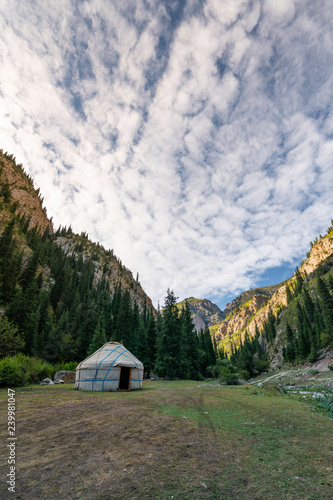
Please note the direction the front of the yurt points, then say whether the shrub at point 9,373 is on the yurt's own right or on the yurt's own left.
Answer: on the yurt's own right

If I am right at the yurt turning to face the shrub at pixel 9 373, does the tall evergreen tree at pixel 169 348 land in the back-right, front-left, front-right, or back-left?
back-right

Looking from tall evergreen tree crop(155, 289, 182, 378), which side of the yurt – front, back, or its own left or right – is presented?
left

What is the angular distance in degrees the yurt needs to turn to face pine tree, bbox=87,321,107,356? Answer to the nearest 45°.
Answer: approximately 135° to its left

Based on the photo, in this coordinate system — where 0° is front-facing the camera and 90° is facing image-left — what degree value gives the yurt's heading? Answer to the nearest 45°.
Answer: approximately 315°

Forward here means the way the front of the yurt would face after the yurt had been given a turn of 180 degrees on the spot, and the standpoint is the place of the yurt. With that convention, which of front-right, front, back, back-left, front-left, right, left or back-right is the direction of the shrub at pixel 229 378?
right

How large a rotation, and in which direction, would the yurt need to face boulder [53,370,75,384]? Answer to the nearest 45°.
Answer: approximately 180°
